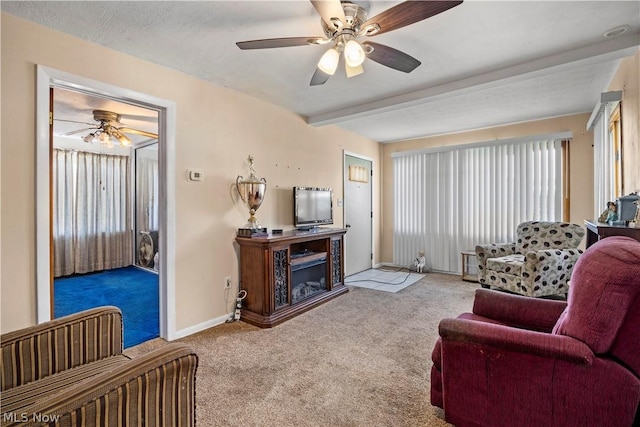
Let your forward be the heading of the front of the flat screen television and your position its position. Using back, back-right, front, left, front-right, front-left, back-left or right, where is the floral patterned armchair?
front-left

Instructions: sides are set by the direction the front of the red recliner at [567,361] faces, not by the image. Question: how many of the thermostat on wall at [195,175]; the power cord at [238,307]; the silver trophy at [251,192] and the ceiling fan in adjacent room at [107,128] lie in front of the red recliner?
4

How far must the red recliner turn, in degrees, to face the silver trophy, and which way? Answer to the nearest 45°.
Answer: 0° — it already faces it

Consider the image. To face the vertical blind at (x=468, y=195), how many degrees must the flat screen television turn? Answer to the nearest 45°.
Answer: approximately 45° to its left

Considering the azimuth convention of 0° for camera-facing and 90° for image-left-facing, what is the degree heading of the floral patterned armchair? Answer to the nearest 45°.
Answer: approximately 45°

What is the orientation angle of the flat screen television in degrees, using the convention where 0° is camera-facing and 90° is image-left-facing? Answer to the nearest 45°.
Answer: approximately 315°

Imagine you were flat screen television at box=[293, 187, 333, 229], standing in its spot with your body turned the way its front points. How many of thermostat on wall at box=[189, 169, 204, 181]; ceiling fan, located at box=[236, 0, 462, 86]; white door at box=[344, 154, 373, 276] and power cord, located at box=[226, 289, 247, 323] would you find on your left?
1

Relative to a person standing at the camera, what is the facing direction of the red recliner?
facing to the left of the viewer

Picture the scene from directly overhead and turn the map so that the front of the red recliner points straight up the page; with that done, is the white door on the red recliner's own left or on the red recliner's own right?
on the red recliner's own right

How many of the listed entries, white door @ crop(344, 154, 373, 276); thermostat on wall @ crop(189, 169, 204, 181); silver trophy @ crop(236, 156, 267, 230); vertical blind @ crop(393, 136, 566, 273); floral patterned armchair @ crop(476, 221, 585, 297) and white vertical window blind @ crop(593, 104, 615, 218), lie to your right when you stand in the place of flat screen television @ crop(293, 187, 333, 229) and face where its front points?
2

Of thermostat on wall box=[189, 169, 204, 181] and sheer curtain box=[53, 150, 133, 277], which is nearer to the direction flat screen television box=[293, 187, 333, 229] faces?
the thermostat on wall

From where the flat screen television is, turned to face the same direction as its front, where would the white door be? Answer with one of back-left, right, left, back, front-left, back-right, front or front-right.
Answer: left

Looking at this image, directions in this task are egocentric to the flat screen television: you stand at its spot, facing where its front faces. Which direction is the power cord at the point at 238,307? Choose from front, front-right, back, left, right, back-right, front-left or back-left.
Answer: right

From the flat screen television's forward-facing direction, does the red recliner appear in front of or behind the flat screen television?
in front

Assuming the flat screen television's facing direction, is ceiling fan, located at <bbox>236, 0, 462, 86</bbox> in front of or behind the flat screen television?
in front

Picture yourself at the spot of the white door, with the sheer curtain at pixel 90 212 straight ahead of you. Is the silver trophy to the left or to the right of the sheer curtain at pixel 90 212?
left

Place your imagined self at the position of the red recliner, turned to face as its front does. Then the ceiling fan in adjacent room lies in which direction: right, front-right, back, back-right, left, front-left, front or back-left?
front

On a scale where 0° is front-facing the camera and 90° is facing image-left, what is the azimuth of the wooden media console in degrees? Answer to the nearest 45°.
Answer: approximately 315°

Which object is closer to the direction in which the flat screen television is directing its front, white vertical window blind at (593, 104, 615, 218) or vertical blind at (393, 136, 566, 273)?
the white vertical window blind
